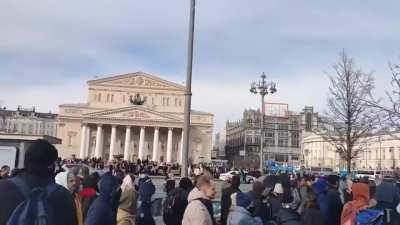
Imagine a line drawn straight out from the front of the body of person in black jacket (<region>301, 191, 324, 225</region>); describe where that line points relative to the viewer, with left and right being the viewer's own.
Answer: facing away from the viewer

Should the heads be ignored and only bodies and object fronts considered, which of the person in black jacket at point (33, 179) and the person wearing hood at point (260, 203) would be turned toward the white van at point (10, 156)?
the person in black jacket

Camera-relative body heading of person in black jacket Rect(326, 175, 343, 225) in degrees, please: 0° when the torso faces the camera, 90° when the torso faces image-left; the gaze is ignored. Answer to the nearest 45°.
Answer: approximately 180°

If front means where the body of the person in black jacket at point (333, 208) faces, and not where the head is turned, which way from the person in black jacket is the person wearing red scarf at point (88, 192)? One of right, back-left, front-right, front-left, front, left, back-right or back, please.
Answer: back-left

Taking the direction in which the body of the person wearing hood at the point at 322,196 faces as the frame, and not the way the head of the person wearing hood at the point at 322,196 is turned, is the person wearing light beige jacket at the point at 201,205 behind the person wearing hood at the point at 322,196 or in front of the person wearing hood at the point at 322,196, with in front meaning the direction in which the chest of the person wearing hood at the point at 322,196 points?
behind

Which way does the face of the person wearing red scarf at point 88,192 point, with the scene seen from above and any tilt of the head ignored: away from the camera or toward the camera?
away from the camera

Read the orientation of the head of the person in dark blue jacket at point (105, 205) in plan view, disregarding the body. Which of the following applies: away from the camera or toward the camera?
away from the camera

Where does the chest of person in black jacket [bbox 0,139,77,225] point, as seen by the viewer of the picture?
away from the camera

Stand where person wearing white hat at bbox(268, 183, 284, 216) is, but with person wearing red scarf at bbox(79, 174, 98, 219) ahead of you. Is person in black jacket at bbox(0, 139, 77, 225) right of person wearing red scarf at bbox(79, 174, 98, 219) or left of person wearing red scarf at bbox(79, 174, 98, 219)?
left

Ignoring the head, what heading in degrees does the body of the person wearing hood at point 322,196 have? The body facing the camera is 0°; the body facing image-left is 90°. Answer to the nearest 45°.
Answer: approximately 180°
